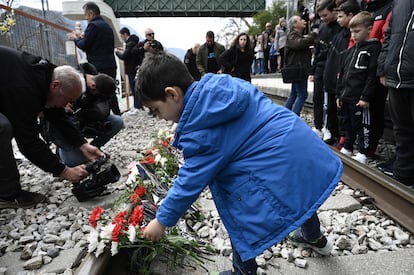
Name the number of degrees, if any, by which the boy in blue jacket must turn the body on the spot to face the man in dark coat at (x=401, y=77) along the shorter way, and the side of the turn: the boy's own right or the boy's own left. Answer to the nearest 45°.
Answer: approximately 135° to the boy's own right

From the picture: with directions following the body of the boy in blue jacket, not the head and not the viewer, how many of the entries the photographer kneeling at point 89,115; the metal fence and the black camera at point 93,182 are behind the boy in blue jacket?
0

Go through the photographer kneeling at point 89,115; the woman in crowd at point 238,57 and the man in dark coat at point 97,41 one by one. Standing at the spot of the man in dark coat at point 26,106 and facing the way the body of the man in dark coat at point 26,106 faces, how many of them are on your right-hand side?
0

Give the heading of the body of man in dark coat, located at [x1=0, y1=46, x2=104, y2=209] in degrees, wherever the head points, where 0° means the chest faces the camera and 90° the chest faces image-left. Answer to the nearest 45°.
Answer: approximately 270°

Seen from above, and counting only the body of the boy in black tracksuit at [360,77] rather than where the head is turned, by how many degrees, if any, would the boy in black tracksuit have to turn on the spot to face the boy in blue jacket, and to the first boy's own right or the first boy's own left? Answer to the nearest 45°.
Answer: approximately 45° to the first boy's own left

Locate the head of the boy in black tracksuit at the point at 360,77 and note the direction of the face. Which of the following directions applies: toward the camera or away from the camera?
toward the camera

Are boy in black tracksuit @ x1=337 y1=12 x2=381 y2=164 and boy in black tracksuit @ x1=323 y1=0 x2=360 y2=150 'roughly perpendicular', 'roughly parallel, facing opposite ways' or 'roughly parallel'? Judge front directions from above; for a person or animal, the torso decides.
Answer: roughly parallel

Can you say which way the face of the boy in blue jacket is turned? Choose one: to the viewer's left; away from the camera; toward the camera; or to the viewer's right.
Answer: to the viewer's left

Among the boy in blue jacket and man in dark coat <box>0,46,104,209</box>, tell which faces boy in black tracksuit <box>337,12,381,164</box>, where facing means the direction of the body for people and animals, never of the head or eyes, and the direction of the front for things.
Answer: the man in dark coat

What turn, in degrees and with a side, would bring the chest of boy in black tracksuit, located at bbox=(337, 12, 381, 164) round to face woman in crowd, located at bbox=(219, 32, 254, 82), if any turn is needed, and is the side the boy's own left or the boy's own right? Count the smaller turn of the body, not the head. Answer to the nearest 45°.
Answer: approximately 90° to the boy's own right

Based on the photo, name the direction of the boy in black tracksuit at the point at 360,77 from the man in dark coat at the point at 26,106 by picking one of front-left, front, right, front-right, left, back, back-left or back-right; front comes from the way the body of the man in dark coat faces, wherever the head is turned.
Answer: front

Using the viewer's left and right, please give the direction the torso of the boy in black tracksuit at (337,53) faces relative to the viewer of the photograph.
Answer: facing the viewer and to the left of the viewer

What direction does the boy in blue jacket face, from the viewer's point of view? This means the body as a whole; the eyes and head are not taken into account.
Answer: to the viewer's left

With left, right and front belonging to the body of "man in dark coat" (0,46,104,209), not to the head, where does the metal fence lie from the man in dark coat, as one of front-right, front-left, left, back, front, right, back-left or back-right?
left

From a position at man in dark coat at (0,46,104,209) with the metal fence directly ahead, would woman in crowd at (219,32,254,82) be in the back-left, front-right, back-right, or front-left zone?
front-right
